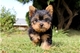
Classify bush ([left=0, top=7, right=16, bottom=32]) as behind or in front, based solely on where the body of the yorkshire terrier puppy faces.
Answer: behind

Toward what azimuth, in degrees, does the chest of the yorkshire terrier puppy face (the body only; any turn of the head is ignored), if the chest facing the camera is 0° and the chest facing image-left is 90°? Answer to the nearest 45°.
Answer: approximately 0°
